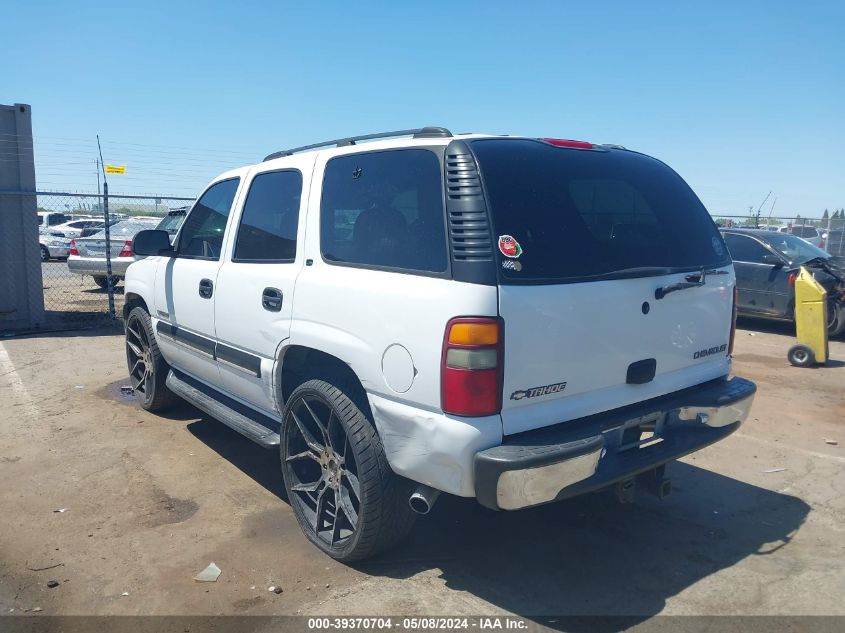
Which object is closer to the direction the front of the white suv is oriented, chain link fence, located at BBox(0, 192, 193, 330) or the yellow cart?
the chain link fence

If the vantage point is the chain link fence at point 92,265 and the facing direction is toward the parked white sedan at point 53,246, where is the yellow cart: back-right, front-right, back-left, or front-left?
back-right

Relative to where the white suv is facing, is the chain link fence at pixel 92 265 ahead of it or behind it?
ahead

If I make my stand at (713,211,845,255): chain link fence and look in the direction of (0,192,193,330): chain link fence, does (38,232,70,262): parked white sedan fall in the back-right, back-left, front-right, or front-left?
front-right

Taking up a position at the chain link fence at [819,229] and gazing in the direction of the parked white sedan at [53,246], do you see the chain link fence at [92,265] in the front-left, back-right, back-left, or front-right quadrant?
front-left

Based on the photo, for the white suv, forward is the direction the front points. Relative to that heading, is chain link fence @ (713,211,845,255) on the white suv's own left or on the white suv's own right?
on the white suv's own right

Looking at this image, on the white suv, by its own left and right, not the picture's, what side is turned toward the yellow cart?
right

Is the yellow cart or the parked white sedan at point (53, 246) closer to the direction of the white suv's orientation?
the parked white sedan

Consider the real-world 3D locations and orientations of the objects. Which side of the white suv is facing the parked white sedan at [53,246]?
front

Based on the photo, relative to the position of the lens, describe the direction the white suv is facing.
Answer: facing away from the viewer and to the left of the viewer

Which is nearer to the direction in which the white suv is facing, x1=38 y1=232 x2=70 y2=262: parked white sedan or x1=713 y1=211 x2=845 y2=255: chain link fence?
the parked white sedan
